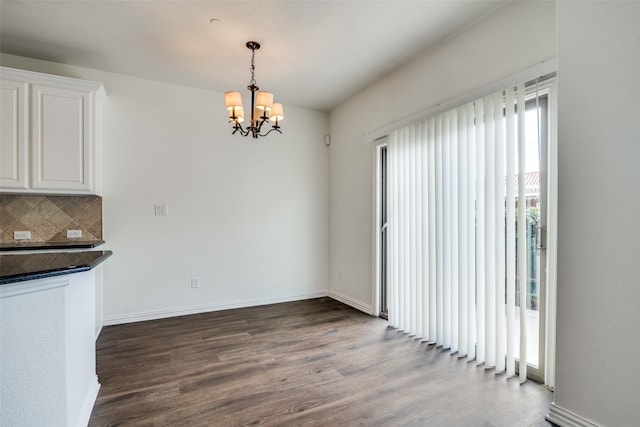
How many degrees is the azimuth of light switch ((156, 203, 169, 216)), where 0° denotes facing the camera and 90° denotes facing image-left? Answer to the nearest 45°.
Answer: approximately 0°

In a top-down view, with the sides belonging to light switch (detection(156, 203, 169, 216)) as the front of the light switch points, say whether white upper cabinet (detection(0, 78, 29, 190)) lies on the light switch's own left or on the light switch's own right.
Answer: on the light switch's own right

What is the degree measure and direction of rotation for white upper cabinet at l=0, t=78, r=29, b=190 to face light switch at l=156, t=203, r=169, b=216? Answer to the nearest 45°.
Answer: approximately 90° to its left

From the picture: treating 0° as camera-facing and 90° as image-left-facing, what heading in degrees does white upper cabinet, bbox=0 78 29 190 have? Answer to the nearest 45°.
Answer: approximately 0°

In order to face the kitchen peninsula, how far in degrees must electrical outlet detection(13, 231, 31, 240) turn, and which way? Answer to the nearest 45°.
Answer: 0° — it already faces it

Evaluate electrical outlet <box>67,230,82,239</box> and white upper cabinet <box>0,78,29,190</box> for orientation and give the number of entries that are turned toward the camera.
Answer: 2
